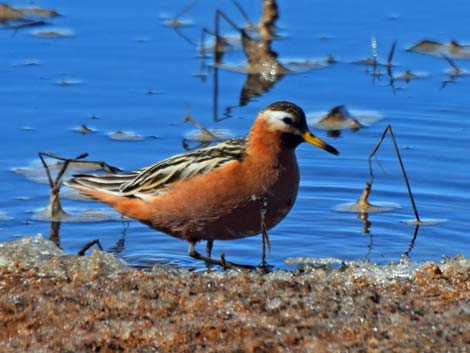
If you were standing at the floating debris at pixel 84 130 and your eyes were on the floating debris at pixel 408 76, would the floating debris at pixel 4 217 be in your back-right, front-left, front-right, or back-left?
back-right

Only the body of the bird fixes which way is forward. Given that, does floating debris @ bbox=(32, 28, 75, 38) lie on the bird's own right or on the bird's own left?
on the bird's own left

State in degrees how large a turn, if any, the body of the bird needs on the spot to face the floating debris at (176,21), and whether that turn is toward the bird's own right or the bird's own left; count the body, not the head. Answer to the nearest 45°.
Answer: approximately 90° to the bird's own left

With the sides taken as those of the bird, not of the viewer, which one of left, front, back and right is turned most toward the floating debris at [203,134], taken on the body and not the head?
left

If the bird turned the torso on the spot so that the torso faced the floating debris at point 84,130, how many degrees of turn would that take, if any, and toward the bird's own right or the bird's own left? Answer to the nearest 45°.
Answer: approximately 135° to the bird's own left

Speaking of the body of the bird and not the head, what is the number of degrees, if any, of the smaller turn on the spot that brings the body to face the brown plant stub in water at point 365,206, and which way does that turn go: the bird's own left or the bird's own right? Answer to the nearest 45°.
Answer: approximately 45° to the bird's own left

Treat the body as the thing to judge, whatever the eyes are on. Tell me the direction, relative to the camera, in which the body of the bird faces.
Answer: to the viewer's right

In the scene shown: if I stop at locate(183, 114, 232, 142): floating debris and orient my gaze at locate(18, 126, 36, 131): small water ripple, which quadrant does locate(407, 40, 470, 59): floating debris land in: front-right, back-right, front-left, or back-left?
back-right

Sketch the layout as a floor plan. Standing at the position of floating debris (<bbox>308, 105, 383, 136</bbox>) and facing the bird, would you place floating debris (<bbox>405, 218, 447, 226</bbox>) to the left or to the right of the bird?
left

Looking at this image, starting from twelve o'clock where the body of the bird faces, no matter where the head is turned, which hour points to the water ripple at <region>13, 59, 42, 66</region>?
The water ripple is roughly at 8 o'clock from the bird.
